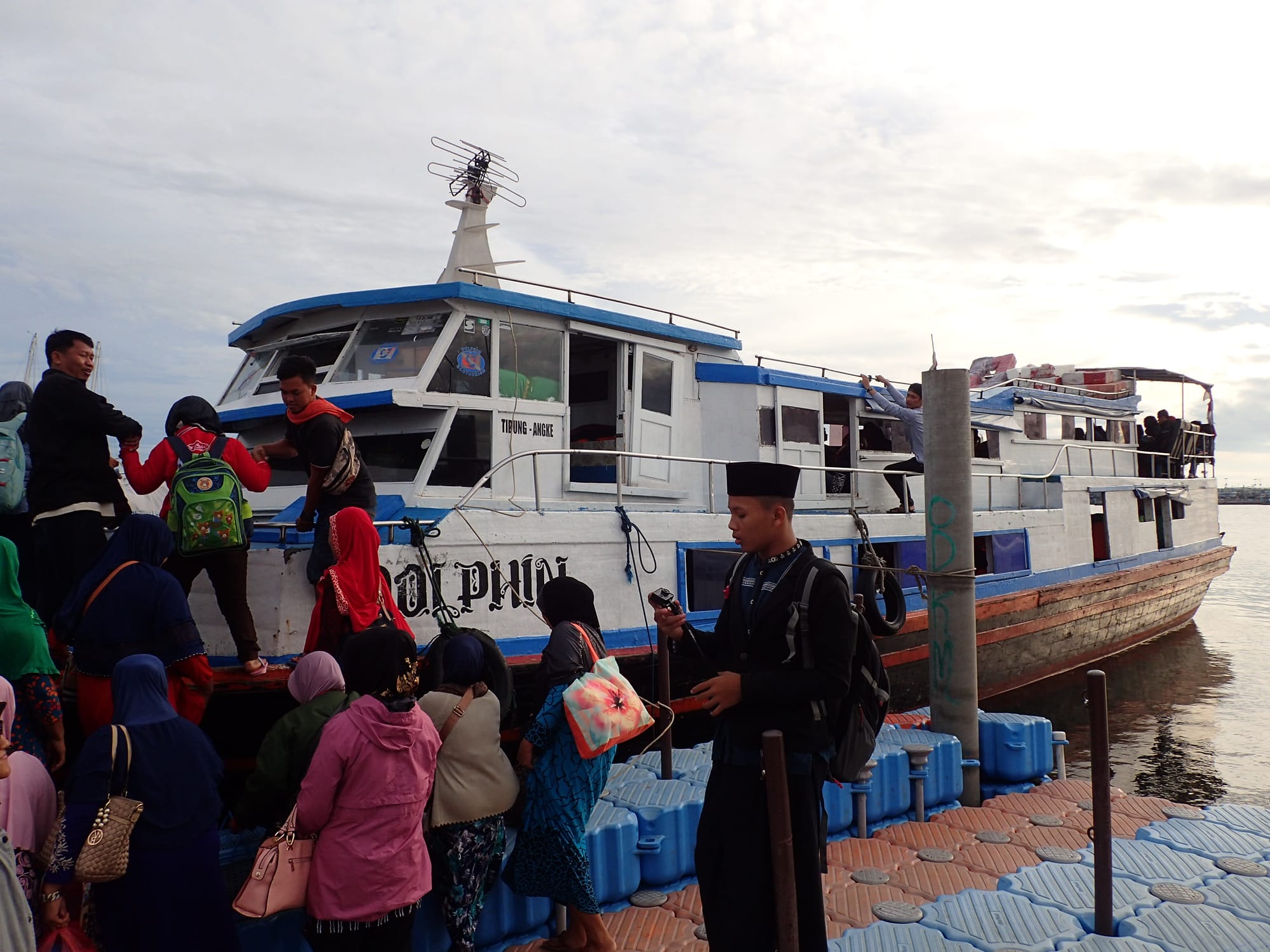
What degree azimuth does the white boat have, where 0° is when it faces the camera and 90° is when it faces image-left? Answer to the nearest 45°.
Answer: approximately 45°

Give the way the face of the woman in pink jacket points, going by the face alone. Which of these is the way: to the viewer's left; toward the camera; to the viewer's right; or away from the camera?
away from the camera

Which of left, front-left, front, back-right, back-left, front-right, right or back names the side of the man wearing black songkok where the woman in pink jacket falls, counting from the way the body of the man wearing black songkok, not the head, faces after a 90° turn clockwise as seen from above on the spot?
front-left

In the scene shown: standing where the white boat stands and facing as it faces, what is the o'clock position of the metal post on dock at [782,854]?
The metal post on dock is roughly at 10 o'clock from the white boat.

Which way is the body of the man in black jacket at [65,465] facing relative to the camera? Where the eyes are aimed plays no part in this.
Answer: to the viewer's right

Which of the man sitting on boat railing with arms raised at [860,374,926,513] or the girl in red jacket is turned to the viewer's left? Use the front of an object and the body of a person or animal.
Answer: the man sitting on boat railing with arms raised

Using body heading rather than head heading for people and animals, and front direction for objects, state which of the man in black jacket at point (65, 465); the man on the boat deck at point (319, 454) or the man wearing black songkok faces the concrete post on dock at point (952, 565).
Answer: the man in black jacket

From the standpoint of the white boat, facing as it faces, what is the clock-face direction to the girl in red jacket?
The girl in red jacket is roughly at 11 o'clock from the white boat.

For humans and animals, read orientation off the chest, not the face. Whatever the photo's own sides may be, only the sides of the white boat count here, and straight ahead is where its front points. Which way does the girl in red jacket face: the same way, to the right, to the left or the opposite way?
to the right

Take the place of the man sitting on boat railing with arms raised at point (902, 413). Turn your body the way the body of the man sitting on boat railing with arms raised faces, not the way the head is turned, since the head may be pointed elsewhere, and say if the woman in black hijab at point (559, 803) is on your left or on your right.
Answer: on your left

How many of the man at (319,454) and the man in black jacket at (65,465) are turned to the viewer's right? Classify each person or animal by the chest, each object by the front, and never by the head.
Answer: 1

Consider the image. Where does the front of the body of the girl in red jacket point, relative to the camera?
away from the camera

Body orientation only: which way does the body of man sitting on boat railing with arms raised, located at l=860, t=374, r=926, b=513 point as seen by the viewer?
to the viewer's left
